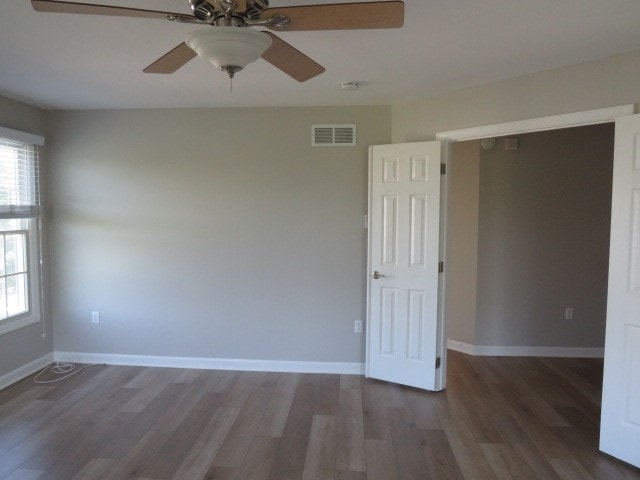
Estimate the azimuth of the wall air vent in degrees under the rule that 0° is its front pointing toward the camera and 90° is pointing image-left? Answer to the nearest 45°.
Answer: approximately 0°

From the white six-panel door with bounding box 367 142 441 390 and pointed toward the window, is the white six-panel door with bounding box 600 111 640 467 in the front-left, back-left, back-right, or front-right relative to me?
back-left

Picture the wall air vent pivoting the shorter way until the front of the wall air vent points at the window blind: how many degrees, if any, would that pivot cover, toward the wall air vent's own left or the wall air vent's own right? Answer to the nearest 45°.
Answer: approximately 90° to the wall air vent's own right

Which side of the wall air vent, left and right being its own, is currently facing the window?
right

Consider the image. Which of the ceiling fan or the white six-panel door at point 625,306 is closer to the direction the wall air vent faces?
the ceiling fan

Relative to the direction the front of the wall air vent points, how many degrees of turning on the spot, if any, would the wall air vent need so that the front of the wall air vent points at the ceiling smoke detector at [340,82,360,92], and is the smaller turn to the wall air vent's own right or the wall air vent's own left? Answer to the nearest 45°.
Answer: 0° — it already faces it
